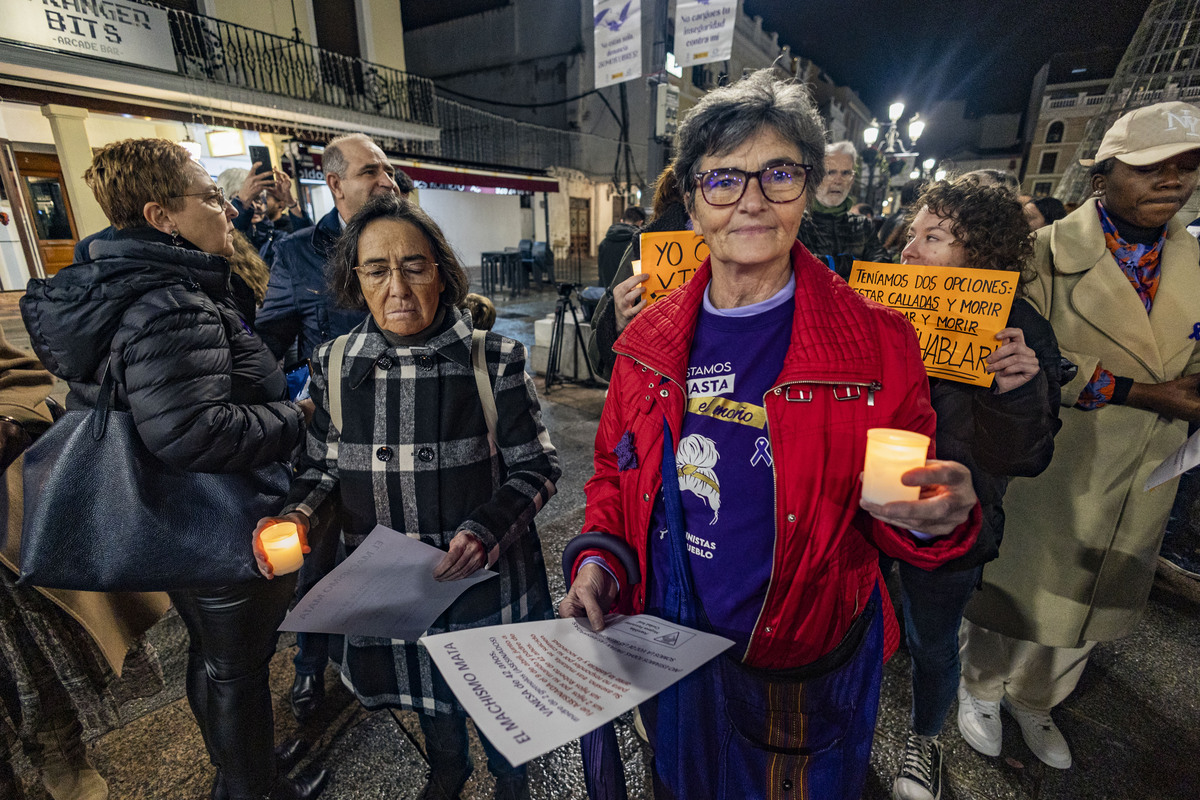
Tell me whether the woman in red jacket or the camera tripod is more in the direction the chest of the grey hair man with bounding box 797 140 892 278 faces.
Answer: the woman in red jacket

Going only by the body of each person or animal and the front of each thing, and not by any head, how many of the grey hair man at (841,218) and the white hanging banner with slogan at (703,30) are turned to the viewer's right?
0

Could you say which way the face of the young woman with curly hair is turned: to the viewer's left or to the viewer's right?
to the viewer's left

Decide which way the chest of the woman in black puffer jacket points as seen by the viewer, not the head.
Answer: to the viewer's right

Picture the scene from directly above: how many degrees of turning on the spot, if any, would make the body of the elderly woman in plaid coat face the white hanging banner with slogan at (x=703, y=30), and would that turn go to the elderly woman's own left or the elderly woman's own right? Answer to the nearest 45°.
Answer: approximately 135° to the elderly woman's own left

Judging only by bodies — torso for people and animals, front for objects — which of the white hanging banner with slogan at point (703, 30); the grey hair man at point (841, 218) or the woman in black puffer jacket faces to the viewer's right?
the woman in black puffer jacket

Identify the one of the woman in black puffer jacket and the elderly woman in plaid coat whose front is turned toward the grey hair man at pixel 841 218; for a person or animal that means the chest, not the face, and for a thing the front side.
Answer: the woman in black puffer jacket

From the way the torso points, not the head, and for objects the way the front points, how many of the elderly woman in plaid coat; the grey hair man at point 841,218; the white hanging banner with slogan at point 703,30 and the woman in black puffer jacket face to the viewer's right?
1

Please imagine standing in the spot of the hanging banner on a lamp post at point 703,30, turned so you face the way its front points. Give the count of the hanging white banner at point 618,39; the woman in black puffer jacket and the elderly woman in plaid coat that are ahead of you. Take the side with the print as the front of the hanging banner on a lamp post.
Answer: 2

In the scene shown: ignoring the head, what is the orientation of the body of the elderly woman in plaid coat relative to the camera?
toward the camera

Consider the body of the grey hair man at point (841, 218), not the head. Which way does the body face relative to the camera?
toward the camera

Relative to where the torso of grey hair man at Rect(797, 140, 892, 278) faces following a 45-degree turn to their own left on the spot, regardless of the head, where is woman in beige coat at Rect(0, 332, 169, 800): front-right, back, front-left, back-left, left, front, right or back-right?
right

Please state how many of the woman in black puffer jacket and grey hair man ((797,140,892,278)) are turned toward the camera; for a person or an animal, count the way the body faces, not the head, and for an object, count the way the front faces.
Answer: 1

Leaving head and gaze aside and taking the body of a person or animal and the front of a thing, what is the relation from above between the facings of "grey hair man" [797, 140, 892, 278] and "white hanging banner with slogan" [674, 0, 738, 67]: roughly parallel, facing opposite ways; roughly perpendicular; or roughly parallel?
roughly parallel

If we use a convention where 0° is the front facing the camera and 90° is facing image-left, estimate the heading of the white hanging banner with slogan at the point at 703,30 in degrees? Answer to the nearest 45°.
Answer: approximately 0°
